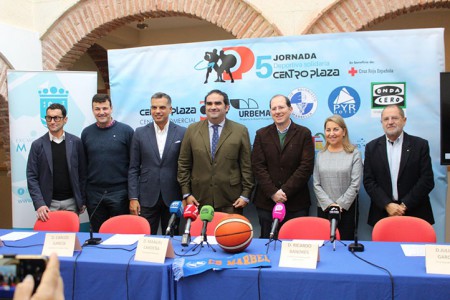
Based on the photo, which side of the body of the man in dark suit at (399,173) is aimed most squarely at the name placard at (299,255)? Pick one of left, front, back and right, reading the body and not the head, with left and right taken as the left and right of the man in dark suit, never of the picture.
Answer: front

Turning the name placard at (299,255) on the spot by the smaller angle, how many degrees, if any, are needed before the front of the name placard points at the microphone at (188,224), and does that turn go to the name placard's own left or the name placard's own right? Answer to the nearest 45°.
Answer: approximately 90° to the name placard's own right

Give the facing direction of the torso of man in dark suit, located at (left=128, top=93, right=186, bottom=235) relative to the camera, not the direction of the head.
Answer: toward the camera

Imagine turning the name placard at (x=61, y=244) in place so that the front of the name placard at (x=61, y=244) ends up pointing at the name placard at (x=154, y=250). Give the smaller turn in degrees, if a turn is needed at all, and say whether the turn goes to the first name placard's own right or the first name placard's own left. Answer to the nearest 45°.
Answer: approximately 45° to the first name placard's own left

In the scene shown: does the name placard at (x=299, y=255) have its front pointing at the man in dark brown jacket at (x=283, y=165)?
no

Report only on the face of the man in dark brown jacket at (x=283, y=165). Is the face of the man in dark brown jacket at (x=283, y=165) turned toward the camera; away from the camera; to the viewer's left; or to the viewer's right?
toward the camera

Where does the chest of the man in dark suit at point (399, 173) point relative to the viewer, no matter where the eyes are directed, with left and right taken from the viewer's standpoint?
facing the viewer

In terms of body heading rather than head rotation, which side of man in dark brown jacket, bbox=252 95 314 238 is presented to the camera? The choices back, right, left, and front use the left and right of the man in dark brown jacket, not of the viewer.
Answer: front

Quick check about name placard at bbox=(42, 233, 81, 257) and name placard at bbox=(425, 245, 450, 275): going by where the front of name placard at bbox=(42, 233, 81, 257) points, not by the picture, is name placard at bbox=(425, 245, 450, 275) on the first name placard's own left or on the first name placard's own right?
on the first name placard's own left

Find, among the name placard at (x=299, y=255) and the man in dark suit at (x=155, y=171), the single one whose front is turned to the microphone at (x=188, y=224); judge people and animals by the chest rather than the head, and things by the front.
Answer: the man in dark suit

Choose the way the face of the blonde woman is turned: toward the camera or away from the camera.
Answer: toward the camera

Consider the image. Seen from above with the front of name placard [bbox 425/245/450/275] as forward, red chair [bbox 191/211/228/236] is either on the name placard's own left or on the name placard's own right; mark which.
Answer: on the name placard's own right

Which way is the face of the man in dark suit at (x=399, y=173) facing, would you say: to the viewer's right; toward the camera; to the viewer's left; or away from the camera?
toward the camera

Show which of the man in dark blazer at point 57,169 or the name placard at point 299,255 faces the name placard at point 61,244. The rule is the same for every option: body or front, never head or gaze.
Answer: the man in dark blazer

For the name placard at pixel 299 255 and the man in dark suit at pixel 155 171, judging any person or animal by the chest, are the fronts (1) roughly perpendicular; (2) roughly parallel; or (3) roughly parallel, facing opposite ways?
roughly parallel

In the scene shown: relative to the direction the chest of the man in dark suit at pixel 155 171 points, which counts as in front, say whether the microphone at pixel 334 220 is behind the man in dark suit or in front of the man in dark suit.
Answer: in front

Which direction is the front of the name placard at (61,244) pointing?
toward the camera
